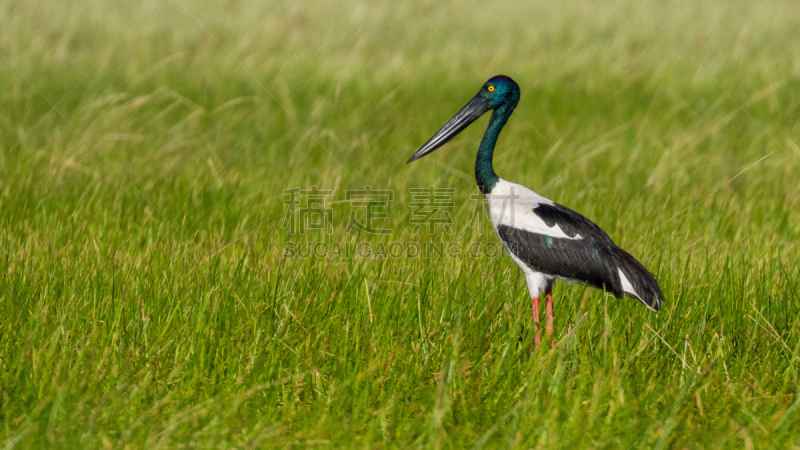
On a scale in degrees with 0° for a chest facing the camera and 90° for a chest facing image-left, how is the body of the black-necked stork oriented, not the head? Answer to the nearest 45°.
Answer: approximately 90°
